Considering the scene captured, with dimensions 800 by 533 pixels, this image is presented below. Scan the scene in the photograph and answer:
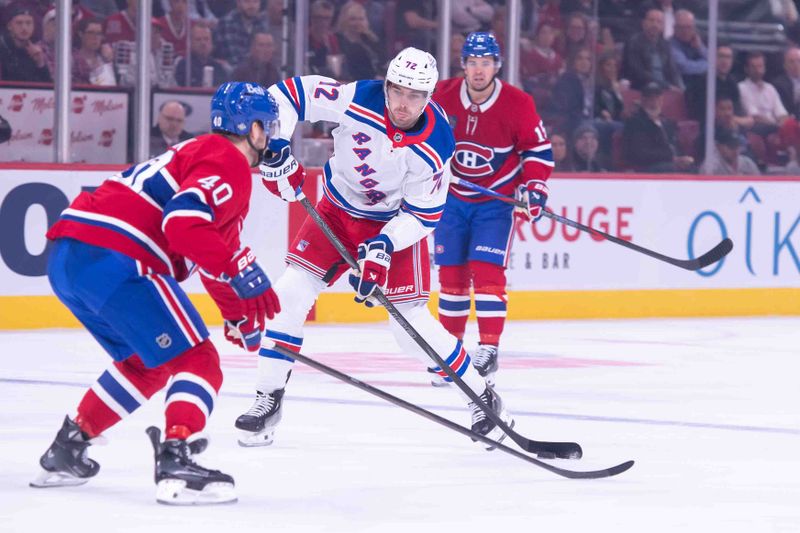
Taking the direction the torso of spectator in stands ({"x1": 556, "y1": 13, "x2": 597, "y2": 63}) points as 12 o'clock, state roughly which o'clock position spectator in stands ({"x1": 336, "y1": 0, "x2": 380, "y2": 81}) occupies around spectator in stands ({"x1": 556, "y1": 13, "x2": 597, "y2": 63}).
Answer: spectator in stands ({"x1": 336, "y1": 0, "x2": 380, "y2": 81}) is roughly at 2 o'clock from spectator in stands ({"x1": 556, "y1": 13, "x2": 597, "y2": 63}).

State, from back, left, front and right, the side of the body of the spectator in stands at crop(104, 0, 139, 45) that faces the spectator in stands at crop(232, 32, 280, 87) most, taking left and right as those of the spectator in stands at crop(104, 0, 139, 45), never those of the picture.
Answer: left

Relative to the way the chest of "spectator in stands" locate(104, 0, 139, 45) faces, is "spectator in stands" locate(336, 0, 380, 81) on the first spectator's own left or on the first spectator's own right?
on the first spectator's own left

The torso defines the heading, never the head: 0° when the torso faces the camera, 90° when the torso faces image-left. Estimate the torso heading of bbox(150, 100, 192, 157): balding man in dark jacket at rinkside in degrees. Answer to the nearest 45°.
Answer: approximately 0°

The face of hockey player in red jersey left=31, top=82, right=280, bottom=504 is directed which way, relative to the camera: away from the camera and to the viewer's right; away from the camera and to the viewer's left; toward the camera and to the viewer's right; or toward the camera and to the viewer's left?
away from the camera and to the viewer's right
